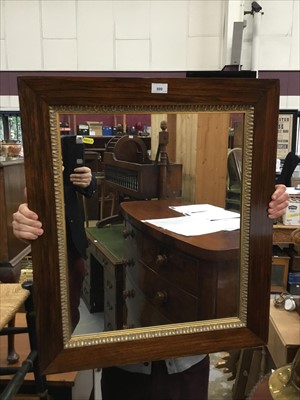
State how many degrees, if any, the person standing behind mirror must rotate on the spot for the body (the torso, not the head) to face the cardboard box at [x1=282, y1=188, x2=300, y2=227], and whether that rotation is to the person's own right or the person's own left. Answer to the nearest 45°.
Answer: approximately 135° to the person's own left

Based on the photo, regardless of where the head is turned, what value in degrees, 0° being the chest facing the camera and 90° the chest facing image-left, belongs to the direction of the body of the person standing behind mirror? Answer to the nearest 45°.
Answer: approximately 0°

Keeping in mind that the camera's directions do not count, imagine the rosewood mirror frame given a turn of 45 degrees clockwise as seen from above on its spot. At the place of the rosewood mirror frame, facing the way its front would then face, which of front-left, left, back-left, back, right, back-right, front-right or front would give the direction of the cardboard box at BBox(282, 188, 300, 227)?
back
